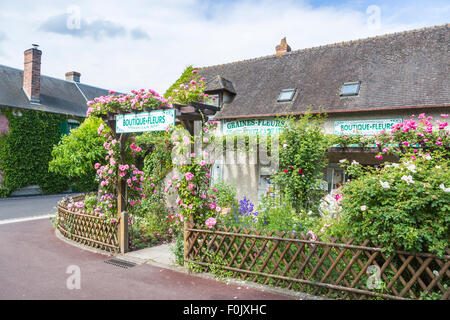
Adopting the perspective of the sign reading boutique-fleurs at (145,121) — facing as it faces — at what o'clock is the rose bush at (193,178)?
The rose bush is roughly at 9 o'clock from the sign reading boutique-fleurs.

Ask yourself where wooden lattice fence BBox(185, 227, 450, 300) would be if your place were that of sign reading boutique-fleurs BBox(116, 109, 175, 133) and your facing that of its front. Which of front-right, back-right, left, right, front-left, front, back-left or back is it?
left

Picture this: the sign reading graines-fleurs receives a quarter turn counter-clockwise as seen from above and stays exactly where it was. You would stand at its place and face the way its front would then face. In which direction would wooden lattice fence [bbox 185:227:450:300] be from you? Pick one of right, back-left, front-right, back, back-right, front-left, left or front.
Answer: right

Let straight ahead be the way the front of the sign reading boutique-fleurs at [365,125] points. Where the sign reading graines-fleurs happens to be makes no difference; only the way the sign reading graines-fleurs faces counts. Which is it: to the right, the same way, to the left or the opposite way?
the same way

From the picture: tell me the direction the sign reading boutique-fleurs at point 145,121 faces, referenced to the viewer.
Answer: facing the viewer and to the left of the viewer

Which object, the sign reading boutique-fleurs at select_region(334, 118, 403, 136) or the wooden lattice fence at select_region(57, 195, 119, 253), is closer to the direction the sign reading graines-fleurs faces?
the wooden lattice fence

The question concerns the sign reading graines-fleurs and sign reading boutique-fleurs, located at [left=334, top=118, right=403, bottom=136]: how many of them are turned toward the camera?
2

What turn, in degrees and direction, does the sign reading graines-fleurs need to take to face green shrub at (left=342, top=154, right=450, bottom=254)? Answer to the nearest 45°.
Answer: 0° — it already faces it

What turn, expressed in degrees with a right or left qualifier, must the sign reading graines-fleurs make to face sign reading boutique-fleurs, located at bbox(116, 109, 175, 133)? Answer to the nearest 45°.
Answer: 0° — it already faces it

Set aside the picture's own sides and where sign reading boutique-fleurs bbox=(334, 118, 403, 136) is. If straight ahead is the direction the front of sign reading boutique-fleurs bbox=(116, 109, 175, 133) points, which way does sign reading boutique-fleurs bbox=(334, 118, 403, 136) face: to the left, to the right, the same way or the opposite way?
the same way

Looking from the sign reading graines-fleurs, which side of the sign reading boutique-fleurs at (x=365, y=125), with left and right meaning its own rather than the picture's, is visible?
right

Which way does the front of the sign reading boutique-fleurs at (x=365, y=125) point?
toward the camera

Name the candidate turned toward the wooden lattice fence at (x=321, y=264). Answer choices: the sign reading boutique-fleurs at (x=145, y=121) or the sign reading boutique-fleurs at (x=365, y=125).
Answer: the sign reading boutique-fleurs at (x=365, y=125)

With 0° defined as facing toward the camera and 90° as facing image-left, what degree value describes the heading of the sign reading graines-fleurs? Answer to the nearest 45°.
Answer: approximately 0°

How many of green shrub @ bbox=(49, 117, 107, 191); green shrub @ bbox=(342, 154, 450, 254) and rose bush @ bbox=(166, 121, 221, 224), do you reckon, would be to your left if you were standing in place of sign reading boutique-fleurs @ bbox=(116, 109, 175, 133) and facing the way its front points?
2

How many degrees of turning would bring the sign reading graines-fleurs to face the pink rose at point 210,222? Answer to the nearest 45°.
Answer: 0° — it already faces it
